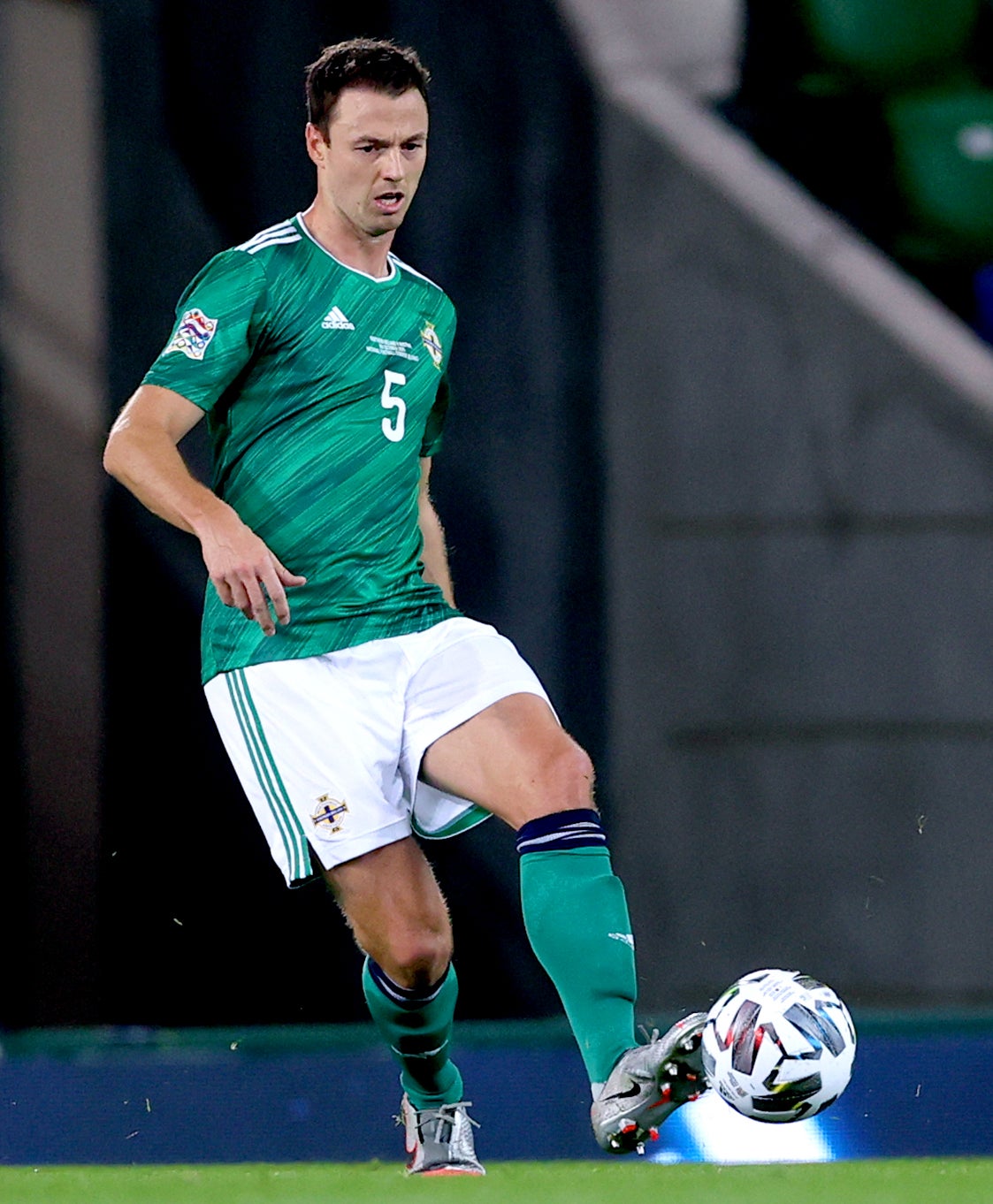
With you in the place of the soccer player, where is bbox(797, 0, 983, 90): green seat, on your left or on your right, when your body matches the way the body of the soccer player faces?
on your left

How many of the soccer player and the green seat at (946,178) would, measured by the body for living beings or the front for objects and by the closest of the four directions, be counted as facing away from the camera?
0

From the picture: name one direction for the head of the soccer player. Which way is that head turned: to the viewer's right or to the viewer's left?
to the viewer's right

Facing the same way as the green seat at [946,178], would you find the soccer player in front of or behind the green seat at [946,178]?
in front

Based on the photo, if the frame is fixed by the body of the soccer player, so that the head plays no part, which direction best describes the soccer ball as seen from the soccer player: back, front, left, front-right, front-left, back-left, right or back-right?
front

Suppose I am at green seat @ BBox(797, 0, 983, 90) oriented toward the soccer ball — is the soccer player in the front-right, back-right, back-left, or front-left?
front-right

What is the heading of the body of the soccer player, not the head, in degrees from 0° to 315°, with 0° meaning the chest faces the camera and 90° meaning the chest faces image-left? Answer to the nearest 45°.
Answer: approximately 315°

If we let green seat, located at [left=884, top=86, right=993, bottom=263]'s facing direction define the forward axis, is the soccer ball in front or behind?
in front

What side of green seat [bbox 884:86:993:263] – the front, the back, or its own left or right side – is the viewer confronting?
front
